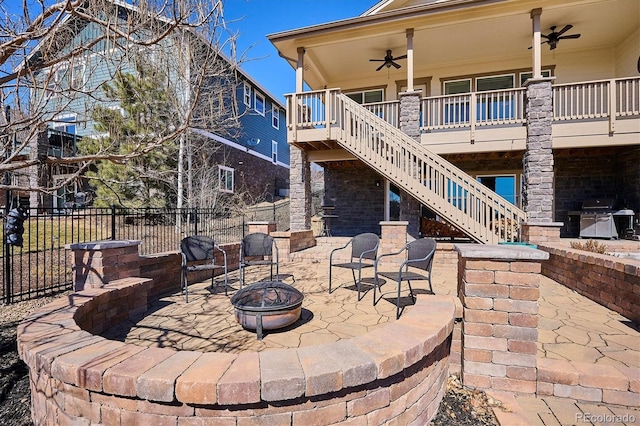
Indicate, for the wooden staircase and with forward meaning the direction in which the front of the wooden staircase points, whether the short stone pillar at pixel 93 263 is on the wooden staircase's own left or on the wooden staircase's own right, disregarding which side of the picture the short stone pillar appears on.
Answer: on the wooden staircase's own right

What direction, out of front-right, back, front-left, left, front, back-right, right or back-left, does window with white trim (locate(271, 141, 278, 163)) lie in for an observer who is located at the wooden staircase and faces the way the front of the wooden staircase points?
back-left

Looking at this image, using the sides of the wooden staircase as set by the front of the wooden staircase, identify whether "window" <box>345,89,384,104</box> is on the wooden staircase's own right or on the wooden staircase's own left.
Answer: on the wooden staircase's own left

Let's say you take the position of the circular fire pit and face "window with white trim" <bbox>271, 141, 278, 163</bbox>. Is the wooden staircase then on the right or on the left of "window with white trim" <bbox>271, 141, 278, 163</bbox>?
right

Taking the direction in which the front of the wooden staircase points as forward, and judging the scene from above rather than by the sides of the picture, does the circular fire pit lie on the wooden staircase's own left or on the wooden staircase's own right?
on the wooden staircase's own right

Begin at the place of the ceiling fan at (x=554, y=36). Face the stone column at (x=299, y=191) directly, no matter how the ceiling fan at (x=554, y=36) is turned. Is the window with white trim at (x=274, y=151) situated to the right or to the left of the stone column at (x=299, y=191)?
right

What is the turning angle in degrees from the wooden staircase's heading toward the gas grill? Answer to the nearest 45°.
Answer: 0° — it already faces it

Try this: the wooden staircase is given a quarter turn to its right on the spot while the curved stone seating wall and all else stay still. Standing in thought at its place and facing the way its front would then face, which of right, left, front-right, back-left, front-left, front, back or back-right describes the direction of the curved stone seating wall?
front

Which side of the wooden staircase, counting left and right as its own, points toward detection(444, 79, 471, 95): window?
left

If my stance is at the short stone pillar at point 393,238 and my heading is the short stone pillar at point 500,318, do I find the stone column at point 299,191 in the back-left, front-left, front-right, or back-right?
back-right

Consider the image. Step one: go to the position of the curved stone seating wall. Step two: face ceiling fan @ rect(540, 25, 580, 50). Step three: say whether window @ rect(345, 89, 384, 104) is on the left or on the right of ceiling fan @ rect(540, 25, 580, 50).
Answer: left

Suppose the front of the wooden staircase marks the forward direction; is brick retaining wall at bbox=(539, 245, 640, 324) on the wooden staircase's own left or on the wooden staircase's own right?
on the wooden staircase's own right

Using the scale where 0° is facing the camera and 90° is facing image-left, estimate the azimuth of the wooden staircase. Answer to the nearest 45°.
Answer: approximately 270°

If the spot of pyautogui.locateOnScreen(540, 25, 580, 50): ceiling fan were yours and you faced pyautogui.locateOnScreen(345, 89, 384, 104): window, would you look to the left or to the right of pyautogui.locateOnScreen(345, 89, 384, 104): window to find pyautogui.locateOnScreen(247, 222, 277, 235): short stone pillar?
left

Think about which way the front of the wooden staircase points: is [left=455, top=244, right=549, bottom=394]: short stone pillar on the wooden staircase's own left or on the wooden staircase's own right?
on the wooden staircase's own right

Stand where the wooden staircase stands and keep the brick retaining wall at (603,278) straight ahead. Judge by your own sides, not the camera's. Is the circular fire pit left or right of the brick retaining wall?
right

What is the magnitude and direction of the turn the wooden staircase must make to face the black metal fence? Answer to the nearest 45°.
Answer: approximately 180°
